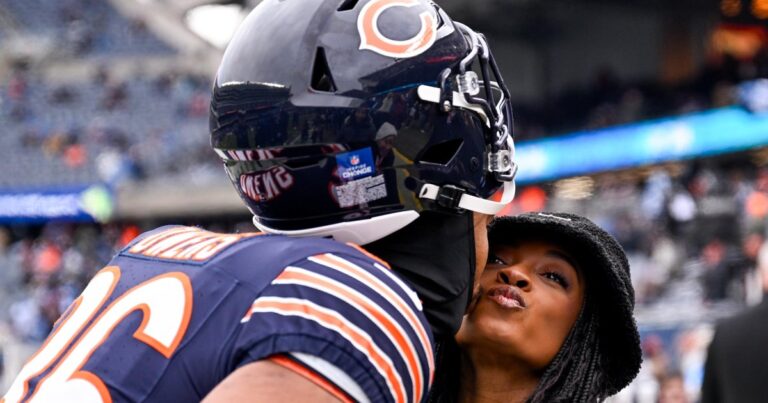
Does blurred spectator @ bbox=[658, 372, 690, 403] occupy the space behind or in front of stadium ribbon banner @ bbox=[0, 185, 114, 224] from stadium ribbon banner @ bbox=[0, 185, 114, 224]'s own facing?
in front

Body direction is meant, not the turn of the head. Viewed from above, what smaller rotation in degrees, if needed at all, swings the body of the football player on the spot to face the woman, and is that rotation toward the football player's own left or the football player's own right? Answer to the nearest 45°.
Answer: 0° — they already face them

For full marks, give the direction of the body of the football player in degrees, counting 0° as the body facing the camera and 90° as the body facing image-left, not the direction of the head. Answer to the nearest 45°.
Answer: approximately 225°

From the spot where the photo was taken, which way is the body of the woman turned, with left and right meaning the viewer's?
facing the viewer and to the left of the viewer

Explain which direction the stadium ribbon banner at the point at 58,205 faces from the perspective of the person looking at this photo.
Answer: facing the viewer

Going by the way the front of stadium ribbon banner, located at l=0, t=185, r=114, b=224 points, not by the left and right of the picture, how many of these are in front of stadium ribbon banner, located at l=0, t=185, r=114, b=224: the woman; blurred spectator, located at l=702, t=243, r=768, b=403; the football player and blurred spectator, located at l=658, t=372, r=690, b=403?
4

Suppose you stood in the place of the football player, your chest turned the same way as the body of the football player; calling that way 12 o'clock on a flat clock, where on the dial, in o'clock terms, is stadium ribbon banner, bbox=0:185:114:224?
The stadium ribbon banner is roughly at 10 o'clock from the football player.

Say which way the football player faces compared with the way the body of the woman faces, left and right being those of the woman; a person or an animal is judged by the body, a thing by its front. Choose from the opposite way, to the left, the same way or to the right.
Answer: the opposite way

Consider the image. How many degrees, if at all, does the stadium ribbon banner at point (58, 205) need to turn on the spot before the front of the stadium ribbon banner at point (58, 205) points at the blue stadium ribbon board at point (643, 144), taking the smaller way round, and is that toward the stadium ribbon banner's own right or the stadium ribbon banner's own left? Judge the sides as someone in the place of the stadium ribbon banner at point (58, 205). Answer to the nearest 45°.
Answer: approximately 45° to the stadium ribbon banner's own left

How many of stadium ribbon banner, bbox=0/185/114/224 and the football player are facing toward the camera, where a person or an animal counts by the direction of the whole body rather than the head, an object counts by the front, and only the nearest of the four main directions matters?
1

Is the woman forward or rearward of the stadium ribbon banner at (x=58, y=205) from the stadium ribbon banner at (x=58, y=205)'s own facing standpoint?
forward
